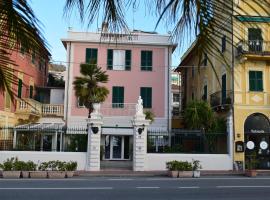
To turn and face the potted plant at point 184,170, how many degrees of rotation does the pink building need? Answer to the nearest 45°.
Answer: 0° — it already faces it

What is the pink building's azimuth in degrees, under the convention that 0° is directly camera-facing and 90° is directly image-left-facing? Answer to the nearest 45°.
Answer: approximately 0°

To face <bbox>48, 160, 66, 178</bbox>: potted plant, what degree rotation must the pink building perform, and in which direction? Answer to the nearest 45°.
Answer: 0° — it already faces it

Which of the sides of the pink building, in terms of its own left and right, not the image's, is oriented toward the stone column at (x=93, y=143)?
front

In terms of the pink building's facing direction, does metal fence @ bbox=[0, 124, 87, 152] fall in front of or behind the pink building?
in front

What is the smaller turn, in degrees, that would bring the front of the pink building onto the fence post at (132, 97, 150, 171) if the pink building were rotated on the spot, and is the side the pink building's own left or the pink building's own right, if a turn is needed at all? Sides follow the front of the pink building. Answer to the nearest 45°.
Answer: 0° — it already faces it

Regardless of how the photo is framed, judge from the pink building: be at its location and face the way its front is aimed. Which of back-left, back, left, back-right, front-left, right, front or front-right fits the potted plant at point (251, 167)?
front-left

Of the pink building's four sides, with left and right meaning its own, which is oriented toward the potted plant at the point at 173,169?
front

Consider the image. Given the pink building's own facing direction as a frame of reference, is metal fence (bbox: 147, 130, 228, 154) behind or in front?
in front
